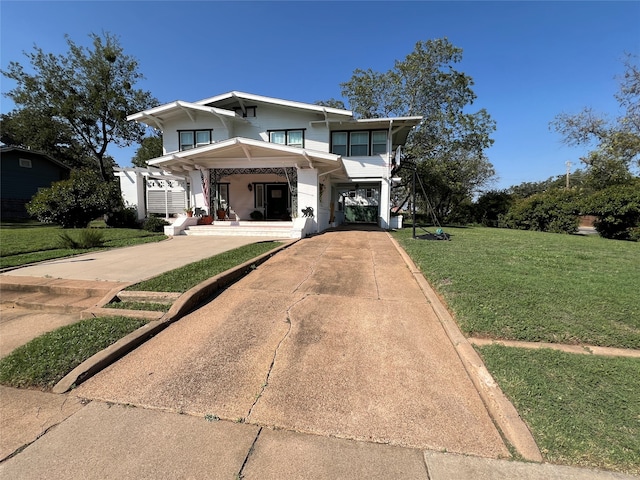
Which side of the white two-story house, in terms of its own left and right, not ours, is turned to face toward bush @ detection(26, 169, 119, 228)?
right

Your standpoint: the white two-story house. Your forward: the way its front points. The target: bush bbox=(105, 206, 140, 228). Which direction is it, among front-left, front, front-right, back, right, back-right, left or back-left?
right

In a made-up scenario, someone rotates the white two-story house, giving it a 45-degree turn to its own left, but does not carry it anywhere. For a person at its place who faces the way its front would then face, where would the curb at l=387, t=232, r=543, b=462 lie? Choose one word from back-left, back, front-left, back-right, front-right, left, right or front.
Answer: front-right

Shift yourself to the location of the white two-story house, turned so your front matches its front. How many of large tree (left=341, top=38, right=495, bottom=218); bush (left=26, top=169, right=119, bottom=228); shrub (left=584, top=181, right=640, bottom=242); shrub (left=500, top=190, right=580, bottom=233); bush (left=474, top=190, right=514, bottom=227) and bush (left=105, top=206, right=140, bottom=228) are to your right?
2

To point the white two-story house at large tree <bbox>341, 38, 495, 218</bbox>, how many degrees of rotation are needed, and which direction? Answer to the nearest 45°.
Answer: approximately 135° to its left

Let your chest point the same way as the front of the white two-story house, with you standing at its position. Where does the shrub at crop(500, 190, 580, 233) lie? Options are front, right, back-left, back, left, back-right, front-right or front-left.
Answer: left

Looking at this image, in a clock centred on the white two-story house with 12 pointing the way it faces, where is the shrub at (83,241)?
The shrub is roughly at 1 o'clock from the white two-story house.

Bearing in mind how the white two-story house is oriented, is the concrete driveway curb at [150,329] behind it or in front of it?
in front

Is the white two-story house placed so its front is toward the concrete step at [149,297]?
yes

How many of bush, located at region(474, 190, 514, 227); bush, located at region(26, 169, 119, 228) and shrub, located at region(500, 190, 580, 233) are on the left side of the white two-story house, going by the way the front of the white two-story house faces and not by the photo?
2

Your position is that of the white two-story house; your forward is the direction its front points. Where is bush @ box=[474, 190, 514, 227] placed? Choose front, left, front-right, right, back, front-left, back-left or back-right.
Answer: left

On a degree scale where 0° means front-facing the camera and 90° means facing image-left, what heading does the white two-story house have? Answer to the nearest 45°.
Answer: approximately 0°

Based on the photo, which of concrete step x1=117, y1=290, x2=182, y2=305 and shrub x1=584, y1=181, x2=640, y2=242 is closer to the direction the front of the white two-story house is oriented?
the concrete step

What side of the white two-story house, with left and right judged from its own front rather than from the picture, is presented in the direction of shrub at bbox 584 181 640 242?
left
